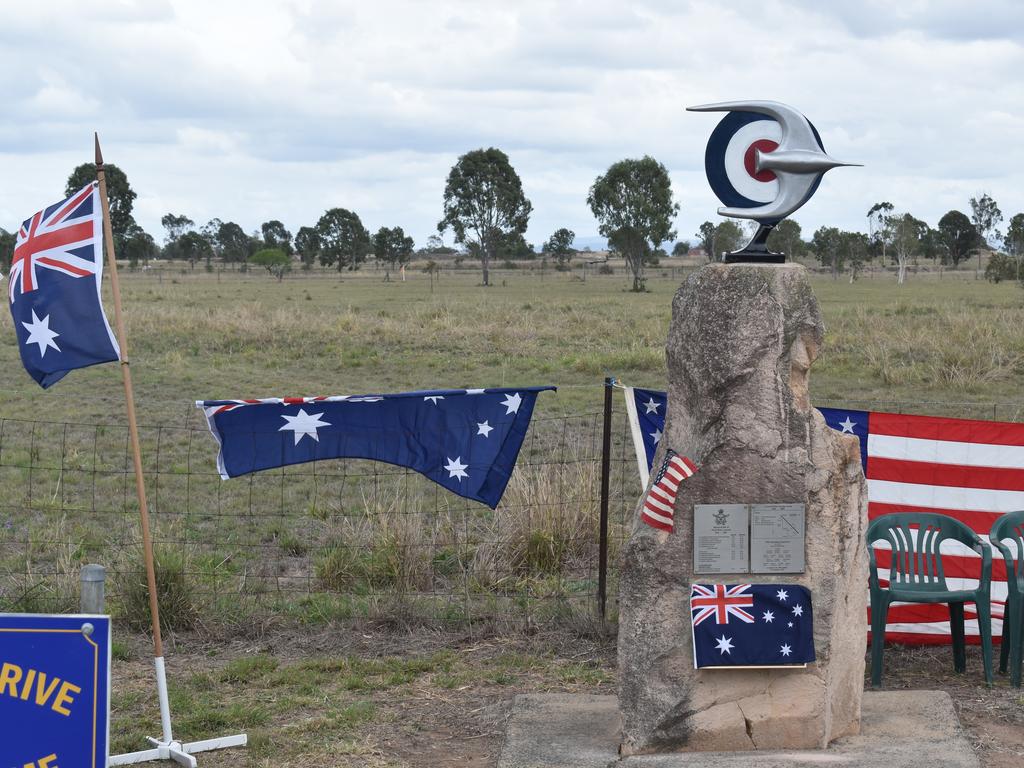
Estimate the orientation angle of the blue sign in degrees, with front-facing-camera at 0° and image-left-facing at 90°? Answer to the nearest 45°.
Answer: approximately 0°

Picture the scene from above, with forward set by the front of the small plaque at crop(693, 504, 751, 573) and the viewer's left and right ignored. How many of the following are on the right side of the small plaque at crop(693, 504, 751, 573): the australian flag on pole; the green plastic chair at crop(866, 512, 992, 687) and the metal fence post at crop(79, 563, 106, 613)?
2

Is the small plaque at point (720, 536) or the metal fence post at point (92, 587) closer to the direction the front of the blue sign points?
the small plaque

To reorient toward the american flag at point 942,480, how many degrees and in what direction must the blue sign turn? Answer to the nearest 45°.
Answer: approximately 90° to its left

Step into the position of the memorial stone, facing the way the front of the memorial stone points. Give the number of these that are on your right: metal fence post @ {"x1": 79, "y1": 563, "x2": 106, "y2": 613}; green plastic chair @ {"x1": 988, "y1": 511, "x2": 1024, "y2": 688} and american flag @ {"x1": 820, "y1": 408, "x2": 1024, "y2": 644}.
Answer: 1

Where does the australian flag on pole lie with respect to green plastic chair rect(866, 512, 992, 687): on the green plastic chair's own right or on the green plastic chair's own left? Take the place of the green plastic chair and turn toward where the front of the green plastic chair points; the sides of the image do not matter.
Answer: on the green plastic chair's own right

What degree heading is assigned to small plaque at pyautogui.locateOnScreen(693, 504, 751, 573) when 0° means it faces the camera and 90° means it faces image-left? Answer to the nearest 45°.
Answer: approximately 0°

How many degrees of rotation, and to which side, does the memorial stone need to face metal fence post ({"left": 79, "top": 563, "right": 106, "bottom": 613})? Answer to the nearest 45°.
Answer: approximately 90° to its right

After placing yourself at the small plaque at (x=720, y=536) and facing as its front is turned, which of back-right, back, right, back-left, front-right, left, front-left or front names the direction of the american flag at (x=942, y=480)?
back-left

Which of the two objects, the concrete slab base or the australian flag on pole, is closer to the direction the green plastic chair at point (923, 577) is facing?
the concrete slab base
